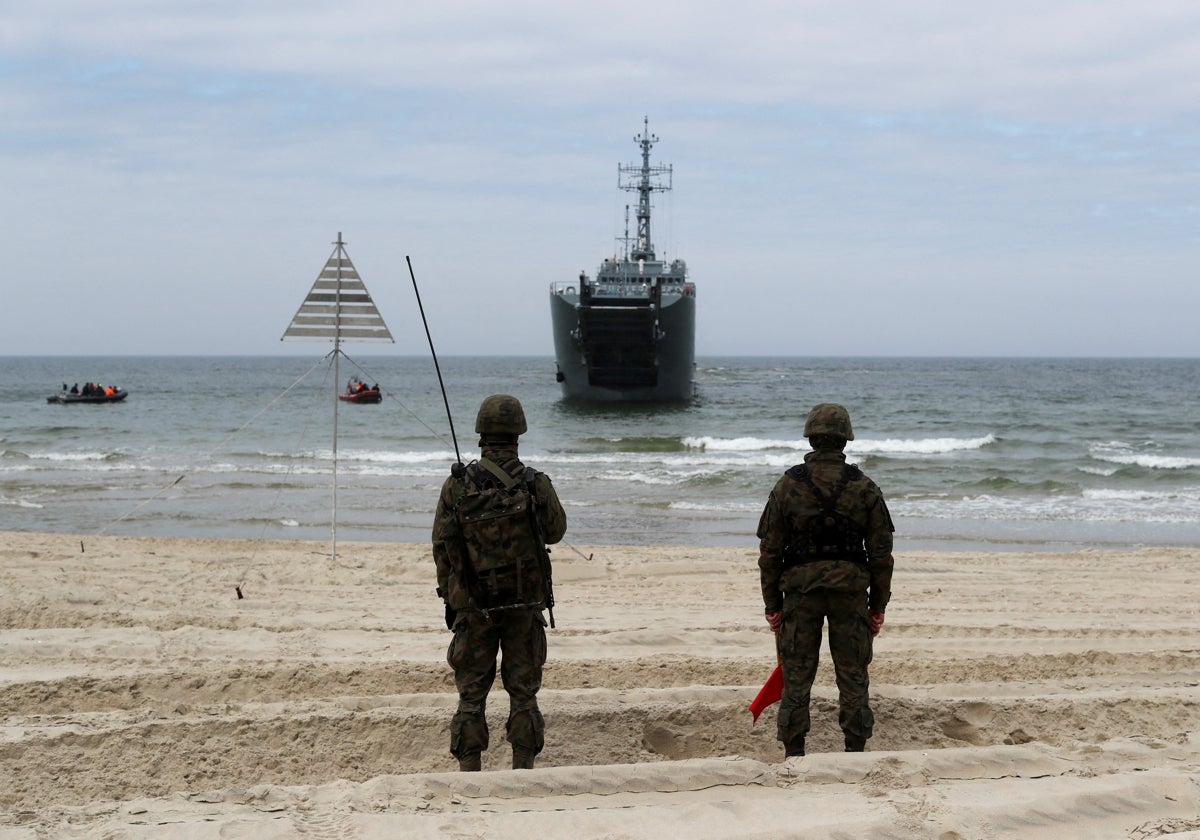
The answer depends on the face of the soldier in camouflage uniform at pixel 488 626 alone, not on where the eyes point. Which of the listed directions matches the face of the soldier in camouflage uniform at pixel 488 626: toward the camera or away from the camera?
away from the camera

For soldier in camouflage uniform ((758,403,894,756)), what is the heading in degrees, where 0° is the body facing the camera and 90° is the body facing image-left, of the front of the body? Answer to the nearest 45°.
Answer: approximately 180°

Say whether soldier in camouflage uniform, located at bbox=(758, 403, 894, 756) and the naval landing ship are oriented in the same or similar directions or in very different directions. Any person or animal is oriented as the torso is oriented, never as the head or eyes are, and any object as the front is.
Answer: very different directions

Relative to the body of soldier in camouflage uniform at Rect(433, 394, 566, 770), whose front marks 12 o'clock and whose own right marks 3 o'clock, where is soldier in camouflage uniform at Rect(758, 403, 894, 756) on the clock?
soldier in camouflage uniform at Rect(758, 403, 894, 756) is roughly at 3 o'clock from soldier in camouflage uniform at Rect(433, 394, 566, 770).

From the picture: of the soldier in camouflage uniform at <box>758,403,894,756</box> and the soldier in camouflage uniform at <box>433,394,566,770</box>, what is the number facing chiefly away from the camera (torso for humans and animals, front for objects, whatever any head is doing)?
2

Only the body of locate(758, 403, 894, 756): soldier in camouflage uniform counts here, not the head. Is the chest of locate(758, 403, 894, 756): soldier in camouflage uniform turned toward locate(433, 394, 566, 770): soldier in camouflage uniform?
no

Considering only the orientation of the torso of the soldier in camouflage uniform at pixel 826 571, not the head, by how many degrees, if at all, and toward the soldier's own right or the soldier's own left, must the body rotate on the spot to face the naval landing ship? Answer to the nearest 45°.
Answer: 0° — they already face it

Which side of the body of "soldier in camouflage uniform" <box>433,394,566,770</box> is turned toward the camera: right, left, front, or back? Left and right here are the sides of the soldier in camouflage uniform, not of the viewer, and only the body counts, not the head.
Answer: back

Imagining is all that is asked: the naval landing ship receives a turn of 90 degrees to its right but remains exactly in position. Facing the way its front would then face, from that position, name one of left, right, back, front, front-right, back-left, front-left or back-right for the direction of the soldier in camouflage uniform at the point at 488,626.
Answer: left

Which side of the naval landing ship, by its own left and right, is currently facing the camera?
front

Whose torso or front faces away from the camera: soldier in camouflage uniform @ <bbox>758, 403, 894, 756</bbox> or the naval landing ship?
the soldier in camouflage uniform

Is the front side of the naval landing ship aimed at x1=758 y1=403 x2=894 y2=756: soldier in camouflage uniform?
yes

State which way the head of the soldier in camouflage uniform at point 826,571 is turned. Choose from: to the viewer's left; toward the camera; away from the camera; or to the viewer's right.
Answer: away from the camera
